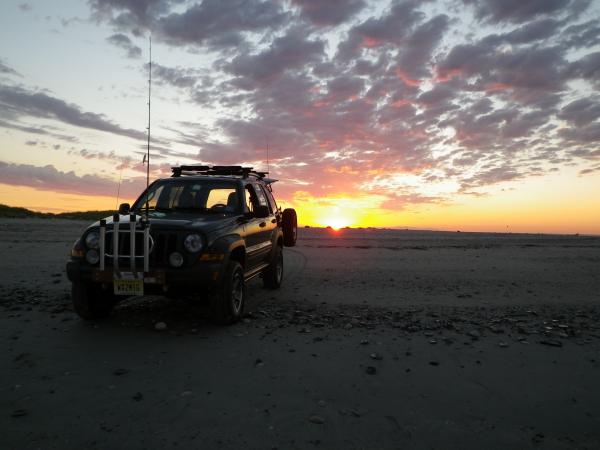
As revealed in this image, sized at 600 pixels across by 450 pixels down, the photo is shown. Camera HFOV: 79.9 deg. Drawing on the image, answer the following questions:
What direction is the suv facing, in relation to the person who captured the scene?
facing the viewer and to the left of the viewer

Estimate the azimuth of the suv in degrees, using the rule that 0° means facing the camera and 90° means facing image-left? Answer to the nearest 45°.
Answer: approximately 45°
